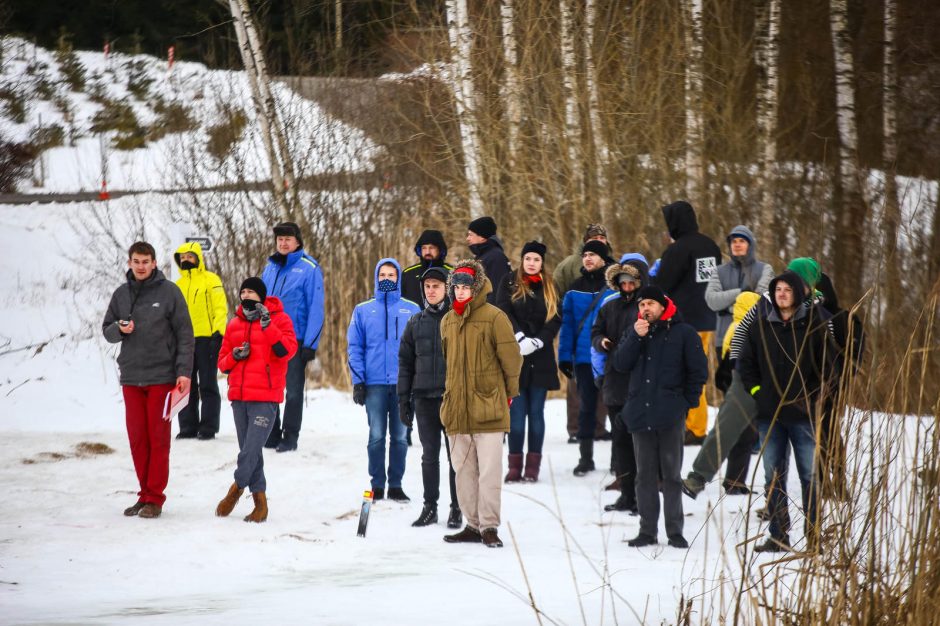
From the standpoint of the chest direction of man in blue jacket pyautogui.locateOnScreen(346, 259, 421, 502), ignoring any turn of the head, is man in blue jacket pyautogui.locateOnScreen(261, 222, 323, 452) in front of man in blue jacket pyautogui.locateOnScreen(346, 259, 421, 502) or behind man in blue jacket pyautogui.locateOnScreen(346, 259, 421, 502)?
behind

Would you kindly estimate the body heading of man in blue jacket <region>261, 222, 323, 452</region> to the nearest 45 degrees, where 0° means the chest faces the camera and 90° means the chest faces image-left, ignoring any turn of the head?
approximately 45°

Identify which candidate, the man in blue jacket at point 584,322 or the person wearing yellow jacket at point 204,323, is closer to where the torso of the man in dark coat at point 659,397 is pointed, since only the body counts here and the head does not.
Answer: the person wearing yellow jacket

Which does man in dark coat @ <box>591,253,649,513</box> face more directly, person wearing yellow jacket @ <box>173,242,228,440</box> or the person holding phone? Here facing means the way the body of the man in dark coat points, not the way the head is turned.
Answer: the person holding phone

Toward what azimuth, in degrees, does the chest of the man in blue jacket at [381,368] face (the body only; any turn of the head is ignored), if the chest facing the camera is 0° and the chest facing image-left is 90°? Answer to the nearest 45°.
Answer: approximately 0°

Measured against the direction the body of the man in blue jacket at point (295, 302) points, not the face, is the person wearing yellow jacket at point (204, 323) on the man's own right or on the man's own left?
on the man's own right

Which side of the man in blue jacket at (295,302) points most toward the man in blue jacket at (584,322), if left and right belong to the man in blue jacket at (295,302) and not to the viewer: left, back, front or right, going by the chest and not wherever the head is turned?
left

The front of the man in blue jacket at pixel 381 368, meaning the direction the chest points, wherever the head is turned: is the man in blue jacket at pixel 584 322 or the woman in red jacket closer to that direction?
the woman in red jacket

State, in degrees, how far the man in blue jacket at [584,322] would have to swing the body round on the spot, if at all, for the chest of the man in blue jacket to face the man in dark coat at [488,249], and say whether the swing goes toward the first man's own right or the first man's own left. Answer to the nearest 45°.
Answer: approximately 90° to the first man's own right
